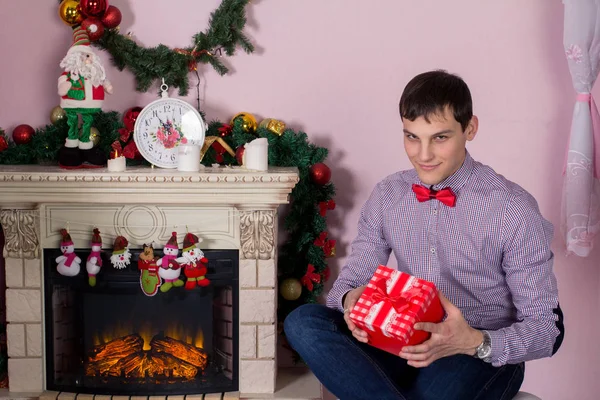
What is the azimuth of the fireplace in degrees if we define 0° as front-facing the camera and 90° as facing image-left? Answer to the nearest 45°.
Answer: approximately 0°

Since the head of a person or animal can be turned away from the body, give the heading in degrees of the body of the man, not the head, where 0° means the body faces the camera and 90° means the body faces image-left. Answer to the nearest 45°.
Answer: approximately 45°

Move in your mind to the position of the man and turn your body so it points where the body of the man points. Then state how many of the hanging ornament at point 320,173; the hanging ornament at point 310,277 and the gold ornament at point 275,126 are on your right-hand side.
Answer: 3

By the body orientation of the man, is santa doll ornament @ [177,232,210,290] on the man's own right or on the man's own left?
on the man's own right

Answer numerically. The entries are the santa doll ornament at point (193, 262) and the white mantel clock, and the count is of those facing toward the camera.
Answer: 2
